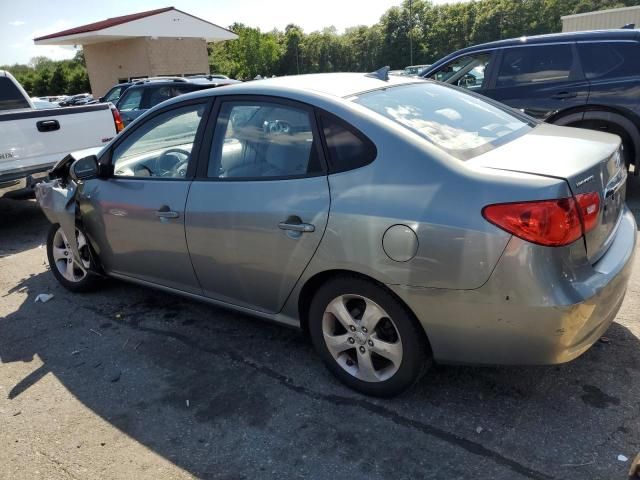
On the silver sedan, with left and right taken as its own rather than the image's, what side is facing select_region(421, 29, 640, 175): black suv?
right

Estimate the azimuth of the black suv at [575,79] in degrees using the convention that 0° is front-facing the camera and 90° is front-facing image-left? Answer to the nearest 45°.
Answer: approximately 90°

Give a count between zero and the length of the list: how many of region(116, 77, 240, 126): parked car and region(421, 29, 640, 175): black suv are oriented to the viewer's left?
2

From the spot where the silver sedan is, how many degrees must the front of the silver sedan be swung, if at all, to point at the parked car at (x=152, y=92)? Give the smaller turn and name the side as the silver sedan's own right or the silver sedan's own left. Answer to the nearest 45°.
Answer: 0° — it already faces it

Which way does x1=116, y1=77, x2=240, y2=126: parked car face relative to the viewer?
to the viewer's left

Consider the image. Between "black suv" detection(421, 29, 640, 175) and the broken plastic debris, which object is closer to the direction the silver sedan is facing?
the broken plastic debris

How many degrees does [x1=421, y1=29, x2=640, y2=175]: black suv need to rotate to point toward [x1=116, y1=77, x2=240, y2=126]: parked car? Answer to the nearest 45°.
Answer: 0° — it already faces it

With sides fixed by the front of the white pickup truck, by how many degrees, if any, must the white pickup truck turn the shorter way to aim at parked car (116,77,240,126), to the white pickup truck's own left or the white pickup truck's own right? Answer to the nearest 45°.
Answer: approximately 90° to the white pickup truck's own right

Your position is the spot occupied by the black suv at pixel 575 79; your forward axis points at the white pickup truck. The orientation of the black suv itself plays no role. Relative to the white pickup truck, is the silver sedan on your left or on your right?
left

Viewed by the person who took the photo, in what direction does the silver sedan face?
facing away from the viewer and to the left of the viewer

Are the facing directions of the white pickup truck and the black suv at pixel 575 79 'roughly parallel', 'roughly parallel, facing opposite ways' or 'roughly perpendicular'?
roughly parallel

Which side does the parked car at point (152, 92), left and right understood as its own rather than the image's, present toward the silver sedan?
left

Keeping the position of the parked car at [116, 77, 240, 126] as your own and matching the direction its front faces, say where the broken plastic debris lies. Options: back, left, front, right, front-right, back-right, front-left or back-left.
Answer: left

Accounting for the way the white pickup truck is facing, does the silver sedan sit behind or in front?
behind

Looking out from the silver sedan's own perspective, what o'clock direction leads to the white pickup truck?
The white pickup truck is roughly at 12 o'clock from the silver sedan.

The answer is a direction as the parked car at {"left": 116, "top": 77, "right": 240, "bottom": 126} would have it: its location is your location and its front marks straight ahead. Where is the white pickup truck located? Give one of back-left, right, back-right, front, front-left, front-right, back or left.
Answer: left

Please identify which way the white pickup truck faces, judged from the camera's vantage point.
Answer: facing away from the viewer and to the left of the viewer
